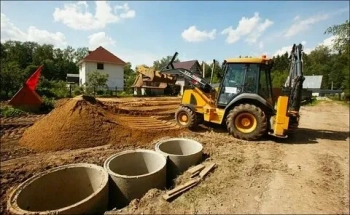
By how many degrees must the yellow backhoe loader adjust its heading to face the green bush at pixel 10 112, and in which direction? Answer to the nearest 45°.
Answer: approximately 45° to its left

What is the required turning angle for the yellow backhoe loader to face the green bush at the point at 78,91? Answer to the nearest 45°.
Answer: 0° — it already faces it

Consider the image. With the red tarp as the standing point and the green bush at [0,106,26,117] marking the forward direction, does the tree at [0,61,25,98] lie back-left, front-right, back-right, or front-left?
back-right

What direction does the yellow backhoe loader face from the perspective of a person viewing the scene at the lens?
facing away from the viewer and to the left of the viewer

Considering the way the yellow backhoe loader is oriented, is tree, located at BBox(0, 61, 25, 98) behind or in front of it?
in front

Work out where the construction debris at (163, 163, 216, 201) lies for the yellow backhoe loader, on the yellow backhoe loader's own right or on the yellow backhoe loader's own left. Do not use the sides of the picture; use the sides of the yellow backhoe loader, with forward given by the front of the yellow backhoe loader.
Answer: on the yellow backhoe loader's own left

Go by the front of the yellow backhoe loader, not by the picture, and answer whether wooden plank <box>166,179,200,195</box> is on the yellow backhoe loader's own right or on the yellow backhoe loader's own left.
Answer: on the yellow backhoe loader's own left

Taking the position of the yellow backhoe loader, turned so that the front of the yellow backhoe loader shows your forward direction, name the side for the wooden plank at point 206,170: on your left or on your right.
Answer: on your left

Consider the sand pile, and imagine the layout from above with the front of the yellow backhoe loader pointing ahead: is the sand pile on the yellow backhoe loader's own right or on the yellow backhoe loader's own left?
on the yellow backhoe loader's own left

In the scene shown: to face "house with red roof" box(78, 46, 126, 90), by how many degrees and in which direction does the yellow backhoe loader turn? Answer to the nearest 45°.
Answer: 0° — it already faces it

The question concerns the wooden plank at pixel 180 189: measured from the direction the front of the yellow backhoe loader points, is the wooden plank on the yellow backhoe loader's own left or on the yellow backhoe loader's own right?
on the yellow backhoe loader's own left

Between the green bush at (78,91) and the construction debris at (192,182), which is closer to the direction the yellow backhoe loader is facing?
the green bush
